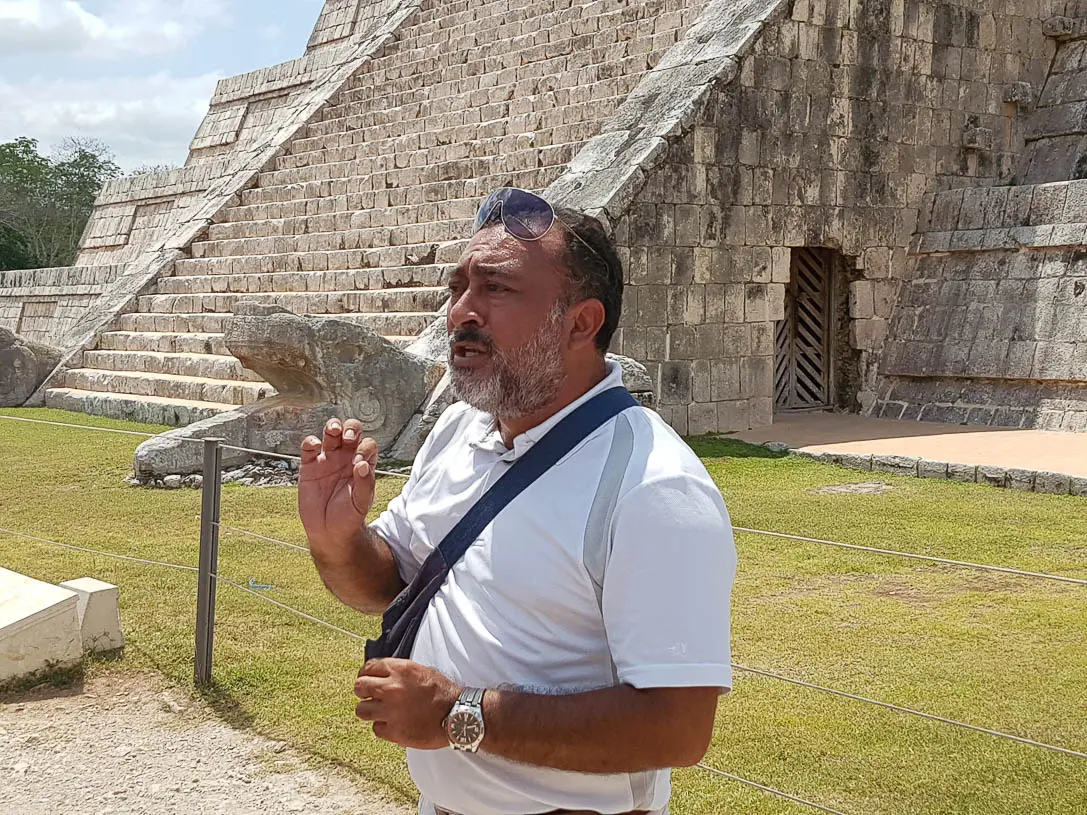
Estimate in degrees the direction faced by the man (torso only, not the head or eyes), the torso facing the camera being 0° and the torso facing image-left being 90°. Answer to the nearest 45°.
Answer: approximately 45°

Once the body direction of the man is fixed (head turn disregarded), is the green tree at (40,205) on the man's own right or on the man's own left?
on the man's own right

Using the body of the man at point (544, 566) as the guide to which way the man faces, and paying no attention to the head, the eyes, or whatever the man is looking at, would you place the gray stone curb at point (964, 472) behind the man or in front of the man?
behind

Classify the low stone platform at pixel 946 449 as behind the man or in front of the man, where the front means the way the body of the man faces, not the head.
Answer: behind

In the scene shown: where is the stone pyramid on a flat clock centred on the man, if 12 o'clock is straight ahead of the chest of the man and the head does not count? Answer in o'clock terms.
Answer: The stone pyramid is roughly at 5 o'clock from the man.

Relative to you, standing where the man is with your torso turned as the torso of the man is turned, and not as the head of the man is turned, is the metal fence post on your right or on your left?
on your right

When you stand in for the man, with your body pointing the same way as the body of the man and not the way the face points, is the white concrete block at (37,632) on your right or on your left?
on your right

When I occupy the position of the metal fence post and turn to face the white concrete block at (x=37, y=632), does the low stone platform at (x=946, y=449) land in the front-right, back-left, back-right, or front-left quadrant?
back-right

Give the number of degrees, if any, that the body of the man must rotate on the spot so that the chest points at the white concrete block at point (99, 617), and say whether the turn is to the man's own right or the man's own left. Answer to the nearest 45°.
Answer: approximately 90° to the man's own right
